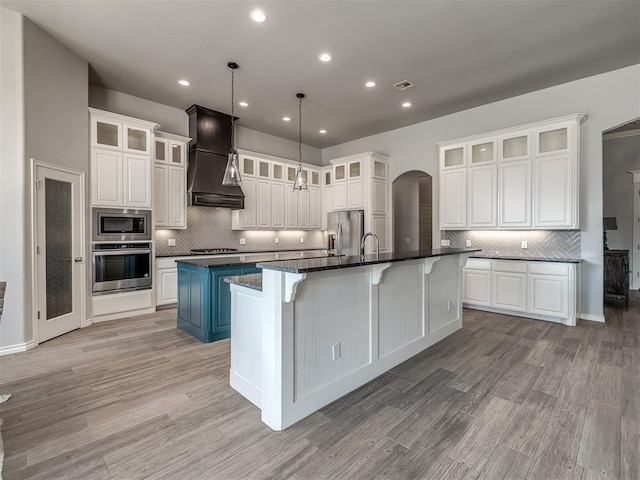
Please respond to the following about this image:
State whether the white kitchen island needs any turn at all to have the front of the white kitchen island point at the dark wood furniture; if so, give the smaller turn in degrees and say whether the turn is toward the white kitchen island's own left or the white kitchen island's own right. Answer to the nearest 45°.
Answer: approximately 90° to the white kitchen island's own left

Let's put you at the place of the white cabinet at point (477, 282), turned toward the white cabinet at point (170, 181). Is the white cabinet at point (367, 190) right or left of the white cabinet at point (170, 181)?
right

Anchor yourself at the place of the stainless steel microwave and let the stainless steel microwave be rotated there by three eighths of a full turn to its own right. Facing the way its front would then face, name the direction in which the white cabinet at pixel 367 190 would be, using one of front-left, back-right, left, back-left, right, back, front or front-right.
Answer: back-right

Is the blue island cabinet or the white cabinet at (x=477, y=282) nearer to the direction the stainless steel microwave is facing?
the blue island cabinet

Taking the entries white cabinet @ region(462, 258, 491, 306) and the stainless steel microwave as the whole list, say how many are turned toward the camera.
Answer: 2

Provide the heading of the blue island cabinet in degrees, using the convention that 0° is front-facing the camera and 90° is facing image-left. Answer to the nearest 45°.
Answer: approximately 315°

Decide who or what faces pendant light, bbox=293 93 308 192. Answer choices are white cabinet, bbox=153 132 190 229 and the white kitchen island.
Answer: the white cabinet

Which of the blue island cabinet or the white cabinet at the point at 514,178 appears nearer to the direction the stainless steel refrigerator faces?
the blue island cabinet

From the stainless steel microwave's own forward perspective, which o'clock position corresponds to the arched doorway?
The arched doorway is roughly at 9 o'clock from the stainless steel microwave.

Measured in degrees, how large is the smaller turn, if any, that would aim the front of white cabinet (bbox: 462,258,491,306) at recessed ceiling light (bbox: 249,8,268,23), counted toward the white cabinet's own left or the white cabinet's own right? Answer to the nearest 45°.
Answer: approximately 45° to the white cabinet's own right

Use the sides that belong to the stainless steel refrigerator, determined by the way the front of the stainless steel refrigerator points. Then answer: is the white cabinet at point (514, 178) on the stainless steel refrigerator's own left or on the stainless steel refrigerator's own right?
on the stainless steel refrigerator's own left
